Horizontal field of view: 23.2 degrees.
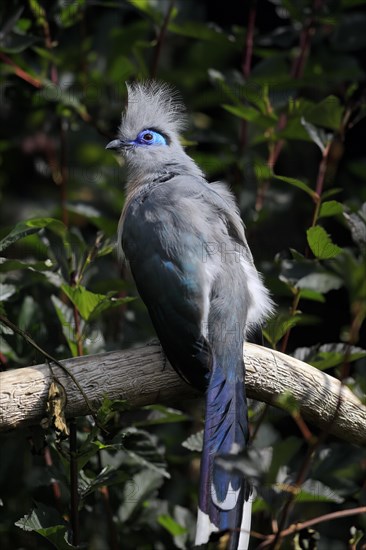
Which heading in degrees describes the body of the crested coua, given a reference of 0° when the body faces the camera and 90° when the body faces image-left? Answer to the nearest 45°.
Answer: approximately 135°

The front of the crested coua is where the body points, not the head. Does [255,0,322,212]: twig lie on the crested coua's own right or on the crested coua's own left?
on the crested coua's own right

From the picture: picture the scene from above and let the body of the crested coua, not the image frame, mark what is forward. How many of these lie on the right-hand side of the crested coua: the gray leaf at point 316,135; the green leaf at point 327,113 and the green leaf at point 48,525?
2

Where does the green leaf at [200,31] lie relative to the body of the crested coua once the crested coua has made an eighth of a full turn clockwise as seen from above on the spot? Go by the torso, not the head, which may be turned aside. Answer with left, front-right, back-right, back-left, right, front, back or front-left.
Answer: front

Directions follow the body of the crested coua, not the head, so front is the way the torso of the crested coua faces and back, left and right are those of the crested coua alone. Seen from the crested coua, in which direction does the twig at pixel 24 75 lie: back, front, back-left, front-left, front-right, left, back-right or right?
front
